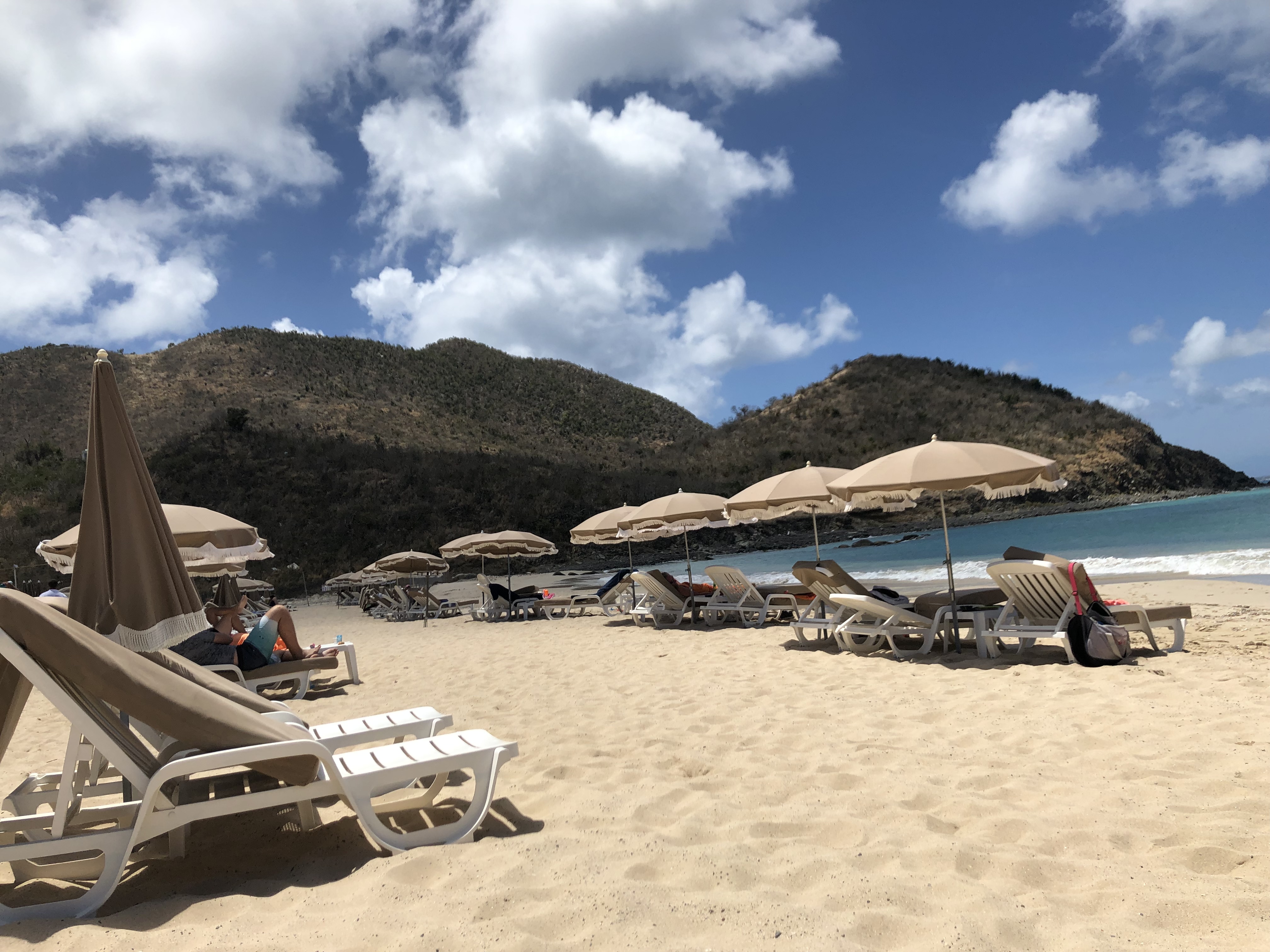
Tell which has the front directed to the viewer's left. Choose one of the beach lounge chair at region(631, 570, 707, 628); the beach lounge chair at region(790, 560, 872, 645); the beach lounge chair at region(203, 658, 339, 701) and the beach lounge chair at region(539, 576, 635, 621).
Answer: the beach lounge chair at region(539, 576, 635, 621)

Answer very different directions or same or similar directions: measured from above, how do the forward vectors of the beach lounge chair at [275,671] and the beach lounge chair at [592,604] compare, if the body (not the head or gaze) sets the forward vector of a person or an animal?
very different directions

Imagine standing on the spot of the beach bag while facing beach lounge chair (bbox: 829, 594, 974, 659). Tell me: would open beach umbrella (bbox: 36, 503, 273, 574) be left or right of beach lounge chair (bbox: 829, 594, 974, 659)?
left

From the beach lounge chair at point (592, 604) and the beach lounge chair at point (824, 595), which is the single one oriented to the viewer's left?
the beach lounge chair at point (592, 604)

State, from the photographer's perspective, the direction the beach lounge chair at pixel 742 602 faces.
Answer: facing away from the viewer and to the right of the viewer

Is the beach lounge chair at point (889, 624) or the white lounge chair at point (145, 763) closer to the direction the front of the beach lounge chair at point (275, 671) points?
the beach lounge chair

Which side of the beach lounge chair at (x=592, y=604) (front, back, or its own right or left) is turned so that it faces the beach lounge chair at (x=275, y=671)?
left

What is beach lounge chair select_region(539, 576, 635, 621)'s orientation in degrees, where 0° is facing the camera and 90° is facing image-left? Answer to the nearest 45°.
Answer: approximately 90°

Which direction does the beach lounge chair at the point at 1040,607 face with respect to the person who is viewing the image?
facing away from the viewer and to the right of the viewer

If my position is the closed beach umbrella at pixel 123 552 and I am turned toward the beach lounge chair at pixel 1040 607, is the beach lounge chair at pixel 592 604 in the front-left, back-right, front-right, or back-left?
front-left

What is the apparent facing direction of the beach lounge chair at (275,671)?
to the viewer's right

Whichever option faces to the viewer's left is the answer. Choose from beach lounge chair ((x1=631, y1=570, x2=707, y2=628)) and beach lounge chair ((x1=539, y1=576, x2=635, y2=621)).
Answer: beach lounge chair ((x1=539, y1=576, x2=635, y2=621))
